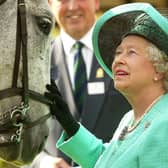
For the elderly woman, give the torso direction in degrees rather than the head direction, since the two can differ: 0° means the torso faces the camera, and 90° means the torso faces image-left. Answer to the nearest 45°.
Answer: approximately 45°

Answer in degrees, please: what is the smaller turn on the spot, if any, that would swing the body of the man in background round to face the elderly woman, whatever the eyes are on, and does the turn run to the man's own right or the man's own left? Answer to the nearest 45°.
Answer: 0° — they already face them

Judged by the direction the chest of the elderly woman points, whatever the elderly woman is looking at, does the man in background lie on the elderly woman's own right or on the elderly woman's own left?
on the elderly woman's own right

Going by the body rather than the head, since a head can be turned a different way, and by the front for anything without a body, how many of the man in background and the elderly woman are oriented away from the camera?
0
